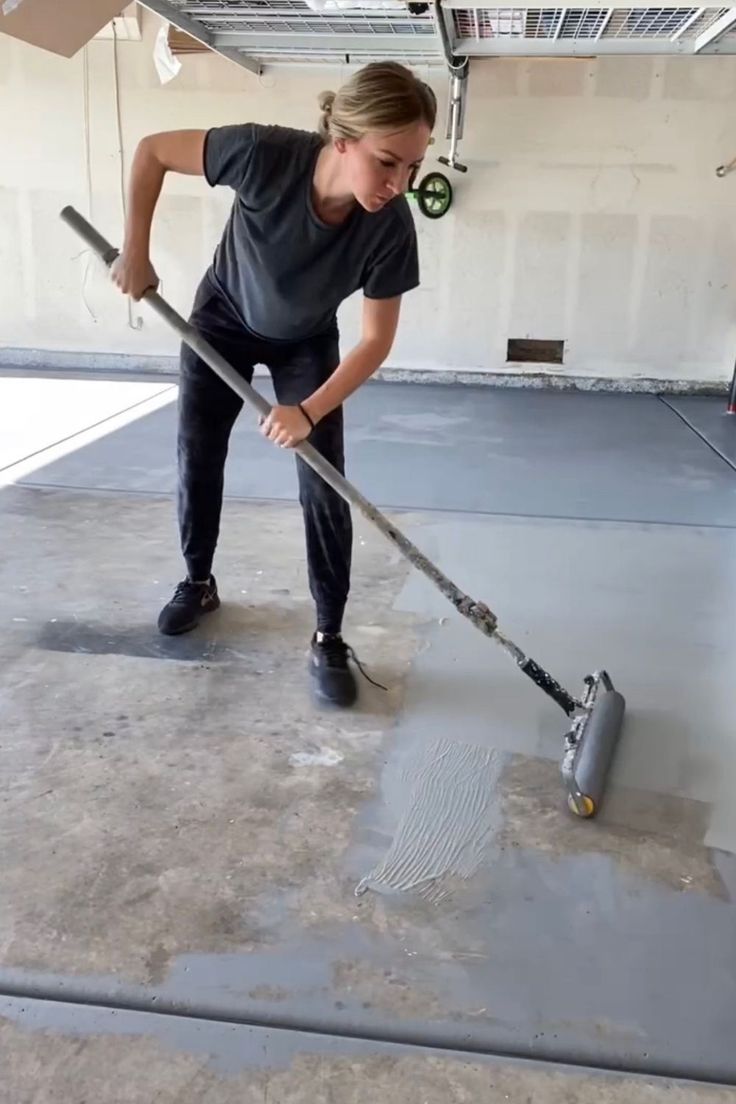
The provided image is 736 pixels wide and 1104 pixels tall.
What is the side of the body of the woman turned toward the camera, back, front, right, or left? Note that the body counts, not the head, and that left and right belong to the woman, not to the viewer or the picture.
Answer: front

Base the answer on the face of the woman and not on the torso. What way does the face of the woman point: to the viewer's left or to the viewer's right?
to the viewer's right
